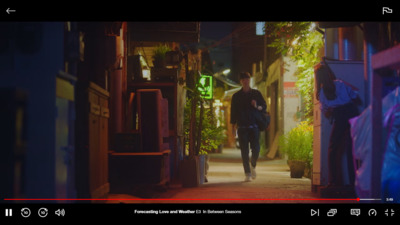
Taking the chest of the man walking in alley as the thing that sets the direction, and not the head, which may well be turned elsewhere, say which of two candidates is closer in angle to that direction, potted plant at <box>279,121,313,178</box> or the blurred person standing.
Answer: the blurred person standing

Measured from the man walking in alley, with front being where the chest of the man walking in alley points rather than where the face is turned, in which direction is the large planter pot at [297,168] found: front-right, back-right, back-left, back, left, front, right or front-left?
back-left

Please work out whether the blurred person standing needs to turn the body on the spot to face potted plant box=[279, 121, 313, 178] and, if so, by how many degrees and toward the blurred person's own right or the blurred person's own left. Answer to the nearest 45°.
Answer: approximately 45° to the blurred person's own right

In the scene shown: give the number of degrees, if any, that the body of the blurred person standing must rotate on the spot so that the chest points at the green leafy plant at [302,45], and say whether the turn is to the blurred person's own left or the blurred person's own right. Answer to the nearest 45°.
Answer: approximately 45° to the blurred person's own right

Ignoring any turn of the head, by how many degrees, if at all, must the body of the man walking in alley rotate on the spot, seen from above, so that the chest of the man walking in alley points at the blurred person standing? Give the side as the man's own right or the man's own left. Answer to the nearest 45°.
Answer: approximately 45° to the man's own left

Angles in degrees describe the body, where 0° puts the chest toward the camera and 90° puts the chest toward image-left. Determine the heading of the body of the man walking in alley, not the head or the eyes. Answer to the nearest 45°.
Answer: approximately 0°

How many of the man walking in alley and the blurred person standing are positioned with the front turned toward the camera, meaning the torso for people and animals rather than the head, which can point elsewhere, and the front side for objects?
1

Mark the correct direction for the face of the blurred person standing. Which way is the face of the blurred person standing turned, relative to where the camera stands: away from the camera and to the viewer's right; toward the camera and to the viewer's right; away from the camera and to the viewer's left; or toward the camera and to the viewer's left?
away from the camera and to the viewer's left

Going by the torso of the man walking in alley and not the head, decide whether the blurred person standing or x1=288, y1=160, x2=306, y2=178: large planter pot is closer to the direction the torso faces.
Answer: the blurred person standing

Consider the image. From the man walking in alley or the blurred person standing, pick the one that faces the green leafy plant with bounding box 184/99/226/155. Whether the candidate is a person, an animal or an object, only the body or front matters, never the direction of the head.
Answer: the blurred person standing

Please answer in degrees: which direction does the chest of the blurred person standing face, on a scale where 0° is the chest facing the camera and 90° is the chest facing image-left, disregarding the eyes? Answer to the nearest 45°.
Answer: approximately 135°

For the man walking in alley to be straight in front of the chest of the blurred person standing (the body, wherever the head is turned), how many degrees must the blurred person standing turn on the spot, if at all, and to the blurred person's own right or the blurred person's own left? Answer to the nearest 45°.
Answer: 0° — they already face them
